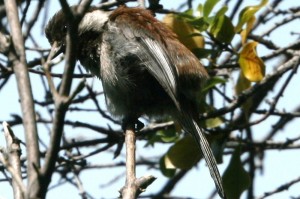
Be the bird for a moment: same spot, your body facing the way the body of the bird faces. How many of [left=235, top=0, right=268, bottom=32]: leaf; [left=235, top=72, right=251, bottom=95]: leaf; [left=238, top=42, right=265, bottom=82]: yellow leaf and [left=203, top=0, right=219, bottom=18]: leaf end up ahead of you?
0

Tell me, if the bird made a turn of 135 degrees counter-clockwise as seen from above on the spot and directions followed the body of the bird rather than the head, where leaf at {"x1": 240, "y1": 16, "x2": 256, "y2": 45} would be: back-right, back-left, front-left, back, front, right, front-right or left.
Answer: front-left

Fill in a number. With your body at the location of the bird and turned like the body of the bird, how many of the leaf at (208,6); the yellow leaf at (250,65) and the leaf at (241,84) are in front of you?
0

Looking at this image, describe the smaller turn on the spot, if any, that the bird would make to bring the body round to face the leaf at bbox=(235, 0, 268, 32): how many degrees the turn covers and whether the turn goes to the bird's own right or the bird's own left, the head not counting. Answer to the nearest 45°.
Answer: approximately 180°

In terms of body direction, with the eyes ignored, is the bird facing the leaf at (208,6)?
no

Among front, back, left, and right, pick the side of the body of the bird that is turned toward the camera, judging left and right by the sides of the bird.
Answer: left

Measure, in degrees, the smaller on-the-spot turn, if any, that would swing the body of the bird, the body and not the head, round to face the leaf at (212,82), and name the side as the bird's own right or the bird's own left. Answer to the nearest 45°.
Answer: approximately 180°

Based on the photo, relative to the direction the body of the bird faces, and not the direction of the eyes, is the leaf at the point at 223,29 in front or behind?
behind
